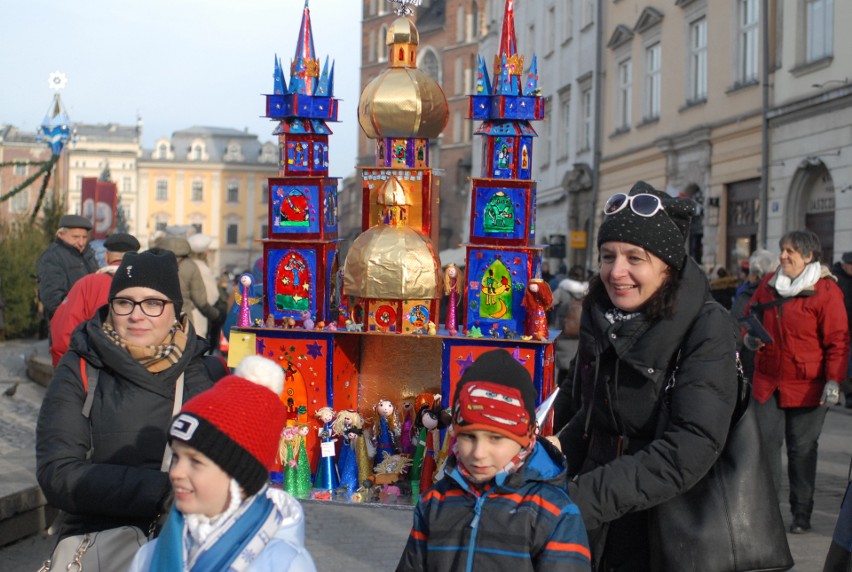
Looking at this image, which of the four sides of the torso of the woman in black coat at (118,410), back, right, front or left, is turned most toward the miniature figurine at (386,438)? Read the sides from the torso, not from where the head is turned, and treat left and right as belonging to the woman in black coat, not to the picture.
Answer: left

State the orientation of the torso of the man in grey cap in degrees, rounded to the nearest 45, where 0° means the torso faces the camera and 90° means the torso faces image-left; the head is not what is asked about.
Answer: approximately 315°

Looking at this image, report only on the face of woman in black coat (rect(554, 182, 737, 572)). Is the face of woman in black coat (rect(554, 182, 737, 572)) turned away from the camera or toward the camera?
toward the camera

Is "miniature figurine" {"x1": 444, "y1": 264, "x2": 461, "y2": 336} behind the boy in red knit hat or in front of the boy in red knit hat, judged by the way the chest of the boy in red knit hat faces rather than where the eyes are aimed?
behind

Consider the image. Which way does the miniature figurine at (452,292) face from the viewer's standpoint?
toward the camera

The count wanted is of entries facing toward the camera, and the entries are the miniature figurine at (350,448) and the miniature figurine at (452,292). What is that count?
2

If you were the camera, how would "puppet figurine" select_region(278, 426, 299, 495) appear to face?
facing the viewer

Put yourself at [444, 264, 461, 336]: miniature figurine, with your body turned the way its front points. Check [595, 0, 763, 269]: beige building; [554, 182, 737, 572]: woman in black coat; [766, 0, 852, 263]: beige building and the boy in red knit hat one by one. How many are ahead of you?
2

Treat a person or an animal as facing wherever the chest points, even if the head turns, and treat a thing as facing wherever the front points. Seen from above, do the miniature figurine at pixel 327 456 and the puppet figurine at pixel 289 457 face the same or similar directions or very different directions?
same or similar directions

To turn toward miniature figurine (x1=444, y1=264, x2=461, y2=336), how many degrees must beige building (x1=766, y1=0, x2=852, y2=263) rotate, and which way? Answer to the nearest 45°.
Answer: approximately 45° to its left

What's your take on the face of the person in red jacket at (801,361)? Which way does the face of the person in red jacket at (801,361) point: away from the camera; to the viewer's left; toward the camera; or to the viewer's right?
to the viewer's left

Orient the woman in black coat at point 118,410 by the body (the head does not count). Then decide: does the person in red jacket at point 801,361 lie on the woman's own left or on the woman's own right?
on the woman's own left
